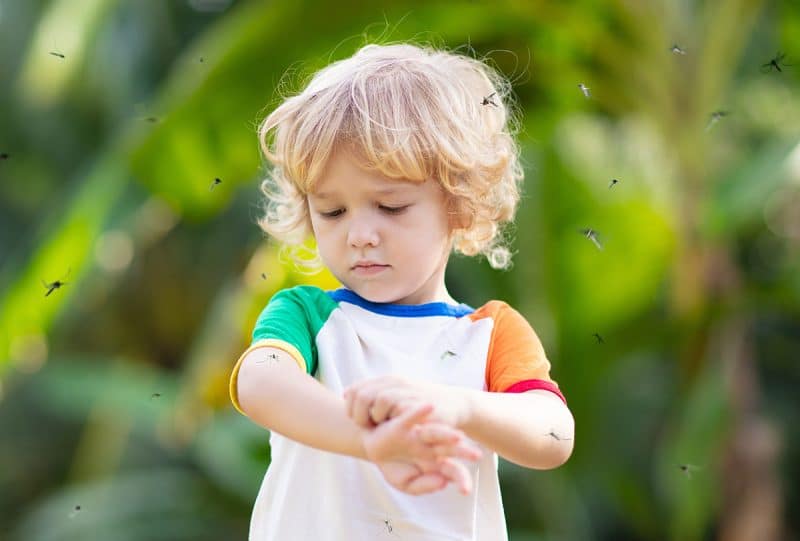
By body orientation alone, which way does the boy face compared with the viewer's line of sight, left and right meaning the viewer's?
facing the viewer

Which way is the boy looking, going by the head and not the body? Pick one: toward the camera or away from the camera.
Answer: toward the camera

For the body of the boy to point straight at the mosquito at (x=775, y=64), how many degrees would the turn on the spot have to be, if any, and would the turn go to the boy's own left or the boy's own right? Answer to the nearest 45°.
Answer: approximately 135° to the boy's own left
